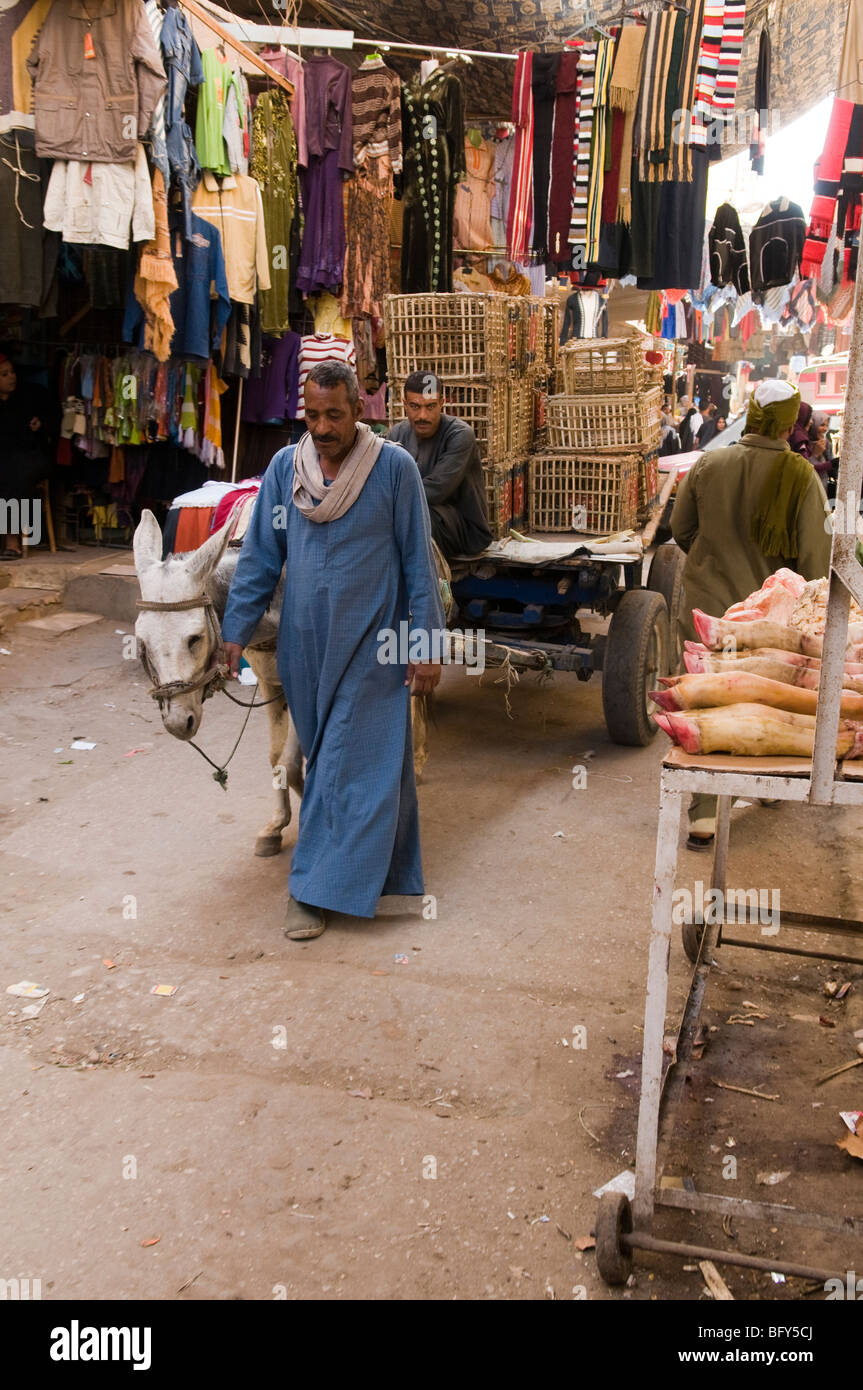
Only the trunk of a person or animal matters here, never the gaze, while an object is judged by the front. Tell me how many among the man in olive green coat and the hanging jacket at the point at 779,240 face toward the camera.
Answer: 1

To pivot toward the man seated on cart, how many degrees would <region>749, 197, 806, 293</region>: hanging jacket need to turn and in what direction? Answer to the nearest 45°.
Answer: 0° — it already faces them

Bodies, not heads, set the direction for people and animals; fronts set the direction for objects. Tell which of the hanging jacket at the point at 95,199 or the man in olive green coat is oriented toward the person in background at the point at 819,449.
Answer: the man in olive green coat

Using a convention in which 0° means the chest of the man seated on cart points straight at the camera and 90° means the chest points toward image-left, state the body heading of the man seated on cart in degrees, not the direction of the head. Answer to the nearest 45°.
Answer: approximately 45°

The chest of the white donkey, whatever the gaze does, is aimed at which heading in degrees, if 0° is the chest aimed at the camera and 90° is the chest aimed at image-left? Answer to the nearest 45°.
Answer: approximately 45°

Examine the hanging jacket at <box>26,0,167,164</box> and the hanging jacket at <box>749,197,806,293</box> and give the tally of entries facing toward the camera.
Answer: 2

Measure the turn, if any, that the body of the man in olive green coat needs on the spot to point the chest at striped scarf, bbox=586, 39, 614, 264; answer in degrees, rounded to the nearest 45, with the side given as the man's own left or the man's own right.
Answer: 0° — they already face it

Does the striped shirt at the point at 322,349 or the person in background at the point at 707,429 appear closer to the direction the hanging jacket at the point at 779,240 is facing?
the striped shirt

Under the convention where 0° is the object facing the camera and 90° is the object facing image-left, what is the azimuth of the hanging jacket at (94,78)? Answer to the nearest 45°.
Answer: approximately 0°

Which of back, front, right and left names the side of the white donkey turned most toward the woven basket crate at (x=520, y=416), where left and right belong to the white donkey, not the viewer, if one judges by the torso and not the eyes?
back
